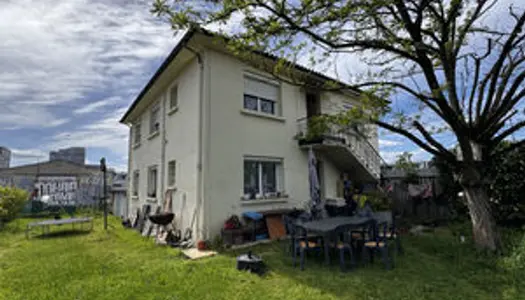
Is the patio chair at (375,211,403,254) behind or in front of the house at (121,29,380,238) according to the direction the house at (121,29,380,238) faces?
in front

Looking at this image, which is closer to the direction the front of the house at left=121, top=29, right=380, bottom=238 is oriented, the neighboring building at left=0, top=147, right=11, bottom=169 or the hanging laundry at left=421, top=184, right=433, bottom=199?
the hanging laundry

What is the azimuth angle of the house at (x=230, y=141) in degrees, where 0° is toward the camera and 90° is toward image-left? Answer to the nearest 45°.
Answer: approximately 315°

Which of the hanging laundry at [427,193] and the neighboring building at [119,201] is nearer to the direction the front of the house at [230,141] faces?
the hanging laundry

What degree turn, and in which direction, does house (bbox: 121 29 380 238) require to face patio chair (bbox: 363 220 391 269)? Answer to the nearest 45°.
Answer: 0° — it already faces it

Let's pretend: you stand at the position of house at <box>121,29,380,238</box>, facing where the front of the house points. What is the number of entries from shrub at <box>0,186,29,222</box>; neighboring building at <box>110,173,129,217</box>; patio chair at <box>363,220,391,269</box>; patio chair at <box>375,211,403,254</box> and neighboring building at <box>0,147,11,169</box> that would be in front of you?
2

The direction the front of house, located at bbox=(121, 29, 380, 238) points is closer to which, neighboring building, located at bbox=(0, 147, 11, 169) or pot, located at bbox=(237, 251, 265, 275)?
the pot

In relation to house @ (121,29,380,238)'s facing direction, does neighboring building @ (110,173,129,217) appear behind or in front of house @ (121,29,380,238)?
behind

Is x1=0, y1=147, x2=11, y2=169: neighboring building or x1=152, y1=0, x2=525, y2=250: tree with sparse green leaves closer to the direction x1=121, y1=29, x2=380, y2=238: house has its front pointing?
the tree with sparse green leaves

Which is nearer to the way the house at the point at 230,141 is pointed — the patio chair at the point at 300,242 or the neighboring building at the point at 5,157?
the patio chair
